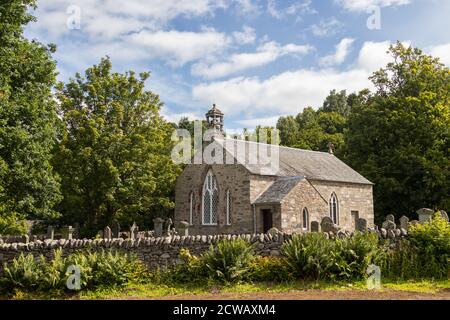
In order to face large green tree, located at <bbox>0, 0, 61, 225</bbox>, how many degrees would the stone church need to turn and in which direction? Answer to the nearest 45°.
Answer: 0° — it already faces it

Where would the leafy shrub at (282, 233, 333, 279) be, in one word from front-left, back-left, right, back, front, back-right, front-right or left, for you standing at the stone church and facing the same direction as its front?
front-left

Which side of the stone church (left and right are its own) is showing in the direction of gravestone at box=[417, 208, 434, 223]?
left

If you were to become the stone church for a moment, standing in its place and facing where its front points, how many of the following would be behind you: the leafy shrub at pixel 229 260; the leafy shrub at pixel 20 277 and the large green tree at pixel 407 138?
1

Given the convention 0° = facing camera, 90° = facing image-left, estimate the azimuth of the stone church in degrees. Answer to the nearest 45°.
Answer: approximately 45°

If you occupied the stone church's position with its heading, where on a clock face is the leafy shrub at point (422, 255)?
The leafy shrub is roughly at 10 o'clock from the stone church.

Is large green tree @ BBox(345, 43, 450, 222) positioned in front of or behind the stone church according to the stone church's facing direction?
behind

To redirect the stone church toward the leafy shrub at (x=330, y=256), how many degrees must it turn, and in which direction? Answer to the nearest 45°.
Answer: approximately 45° to its left

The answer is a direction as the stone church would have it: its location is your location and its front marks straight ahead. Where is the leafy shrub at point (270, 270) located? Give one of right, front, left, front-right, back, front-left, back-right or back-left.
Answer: front-left
